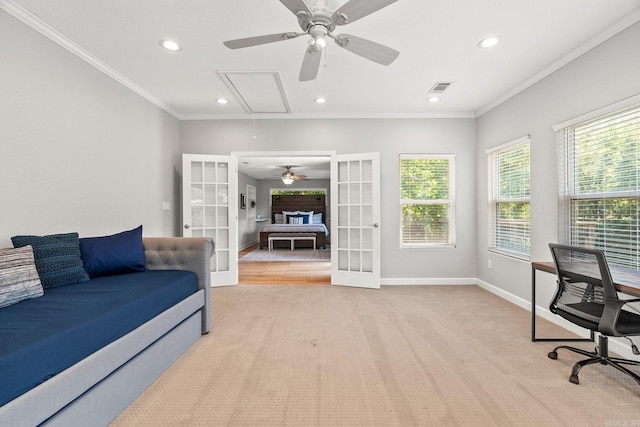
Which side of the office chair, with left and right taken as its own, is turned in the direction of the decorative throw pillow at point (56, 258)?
back

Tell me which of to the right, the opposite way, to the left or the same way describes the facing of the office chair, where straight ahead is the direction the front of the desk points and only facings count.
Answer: the opposite way

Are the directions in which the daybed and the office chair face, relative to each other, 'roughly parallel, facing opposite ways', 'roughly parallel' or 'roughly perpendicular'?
roughly parallel

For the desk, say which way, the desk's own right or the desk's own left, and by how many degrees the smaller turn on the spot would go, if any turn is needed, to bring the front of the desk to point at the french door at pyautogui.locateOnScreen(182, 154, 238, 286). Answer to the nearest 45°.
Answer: approximately 45° to the desk's own right

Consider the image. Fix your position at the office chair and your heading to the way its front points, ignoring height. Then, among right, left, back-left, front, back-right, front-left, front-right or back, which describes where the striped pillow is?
back

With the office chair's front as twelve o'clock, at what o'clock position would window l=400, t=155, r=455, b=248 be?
The window is roughly at 9 o'clock from the office chair.

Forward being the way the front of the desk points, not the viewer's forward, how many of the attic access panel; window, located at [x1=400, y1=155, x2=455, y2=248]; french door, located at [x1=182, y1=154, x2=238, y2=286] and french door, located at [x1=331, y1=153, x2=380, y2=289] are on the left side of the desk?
0

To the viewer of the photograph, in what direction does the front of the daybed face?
facing the viewer and to the right of the viewer

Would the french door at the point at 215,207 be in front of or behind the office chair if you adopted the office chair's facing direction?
behind

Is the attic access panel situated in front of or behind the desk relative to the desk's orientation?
in front

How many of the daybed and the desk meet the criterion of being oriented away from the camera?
0

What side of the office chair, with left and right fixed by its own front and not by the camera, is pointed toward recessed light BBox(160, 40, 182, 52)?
back

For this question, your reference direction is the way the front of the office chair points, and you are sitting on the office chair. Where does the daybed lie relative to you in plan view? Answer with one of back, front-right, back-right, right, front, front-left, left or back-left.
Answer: back

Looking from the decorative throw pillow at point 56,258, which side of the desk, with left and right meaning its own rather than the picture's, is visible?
front

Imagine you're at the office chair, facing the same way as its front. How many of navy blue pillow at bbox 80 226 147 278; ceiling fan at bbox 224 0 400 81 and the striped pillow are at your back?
3

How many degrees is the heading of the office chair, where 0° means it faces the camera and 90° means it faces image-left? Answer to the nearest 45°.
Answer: approximately 225°

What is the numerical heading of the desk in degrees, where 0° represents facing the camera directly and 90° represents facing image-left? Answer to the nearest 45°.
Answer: approximately 45°

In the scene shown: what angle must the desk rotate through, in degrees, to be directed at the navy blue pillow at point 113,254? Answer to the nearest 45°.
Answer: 0° — it already faces it

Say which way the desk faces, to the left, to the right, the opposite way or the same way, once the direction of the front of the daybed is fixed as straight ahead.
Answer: the opposite way
